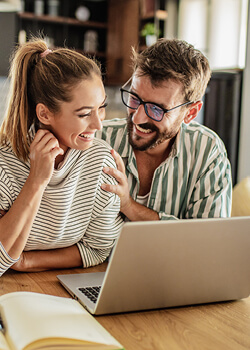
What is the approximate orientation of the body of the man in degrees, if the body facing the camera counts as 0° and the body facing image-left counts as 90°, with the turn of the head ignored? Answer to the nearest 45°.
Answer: approximately 45°

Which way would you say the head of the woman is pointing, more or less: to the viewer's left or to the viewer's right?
to the viewer's right

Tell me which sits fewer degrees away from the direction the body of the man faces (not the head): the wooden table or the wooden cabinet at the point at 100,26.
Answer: the wooden table

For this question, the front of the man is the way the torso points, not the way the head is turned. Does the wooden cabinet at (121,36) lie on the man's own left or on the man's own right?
on the man's own right

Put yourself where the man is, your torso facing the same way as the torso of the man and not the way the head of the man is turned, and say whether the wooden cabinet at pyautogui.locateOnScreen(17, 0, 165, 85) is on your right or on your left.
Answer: on your right

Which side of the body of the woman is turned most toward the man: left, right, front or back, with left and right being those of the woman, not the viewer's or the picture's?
left

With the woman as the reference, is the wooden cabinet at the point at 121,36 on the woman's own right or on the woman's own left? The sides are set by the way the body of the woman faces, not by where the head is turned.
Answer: on the woman's own left
